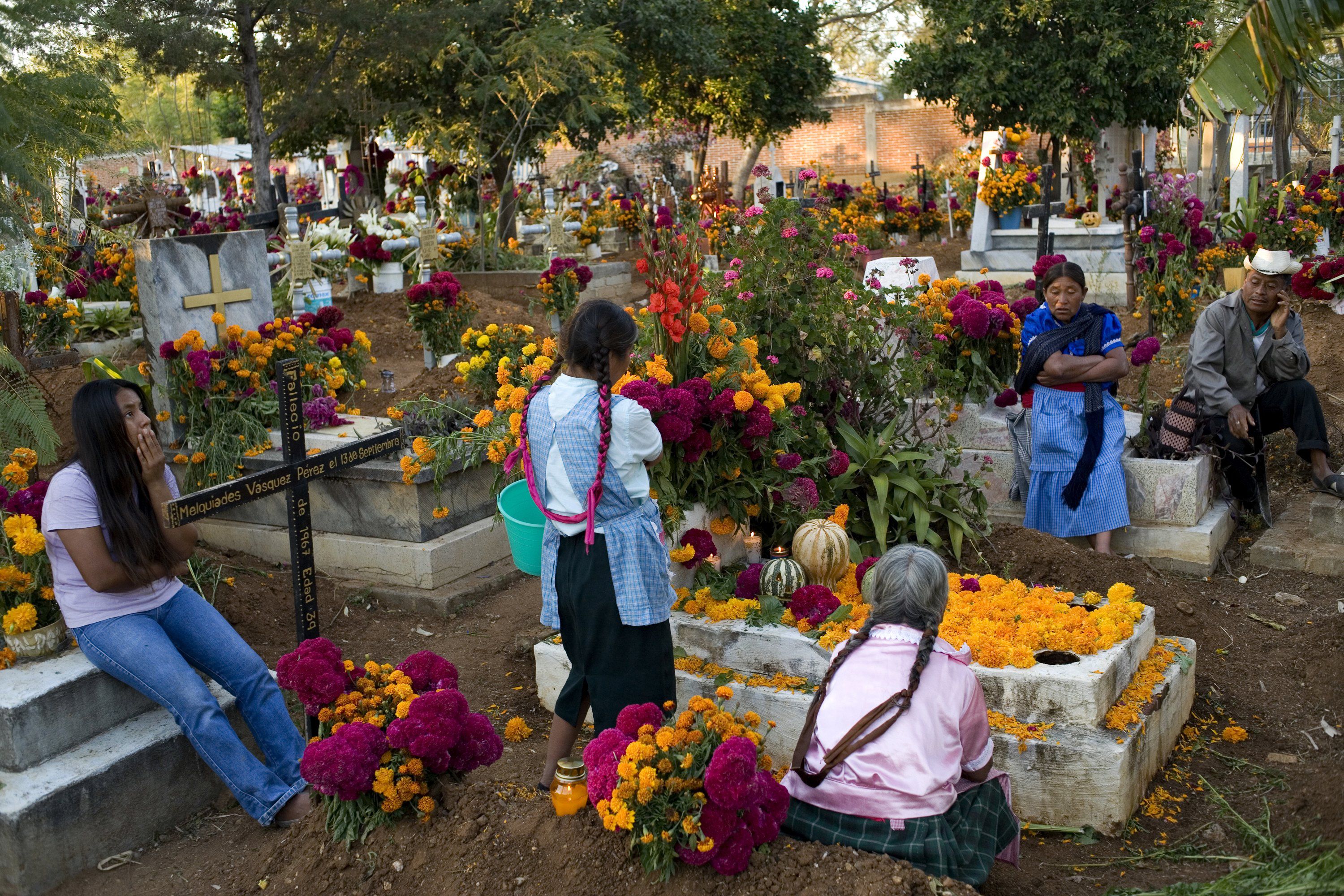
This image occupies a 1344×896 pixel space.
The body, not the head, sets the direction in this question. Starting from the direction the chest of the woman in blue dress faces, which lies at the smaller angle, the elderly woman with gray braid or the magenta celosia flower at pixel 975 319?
the elderly woman with gray braid

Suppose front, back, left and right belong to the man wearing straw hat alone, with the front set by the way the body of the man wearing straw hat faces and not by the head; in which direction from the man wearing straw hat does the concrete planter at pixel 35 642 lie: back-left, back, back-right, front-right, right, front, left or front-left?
front-right

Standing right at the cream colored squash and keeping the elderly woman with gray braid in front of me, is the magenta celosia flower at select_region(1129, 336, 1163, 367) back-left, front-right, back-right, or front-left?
back-left

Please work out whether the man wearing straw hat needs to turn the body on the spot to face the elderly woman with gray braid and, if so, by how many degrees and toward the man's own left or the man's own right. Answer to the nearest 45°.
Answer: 0° — they already face them

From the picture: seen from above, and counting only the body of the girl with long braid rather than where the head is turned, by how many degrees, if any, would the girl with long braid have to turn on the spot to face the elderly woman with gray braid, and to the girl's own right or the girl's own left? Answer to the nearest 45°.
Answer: approximately 90° to the girl's own right

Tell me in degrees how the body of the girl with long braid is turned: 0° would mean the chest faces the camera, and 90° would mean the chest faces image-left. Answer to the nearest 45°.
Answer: approximately 225°
